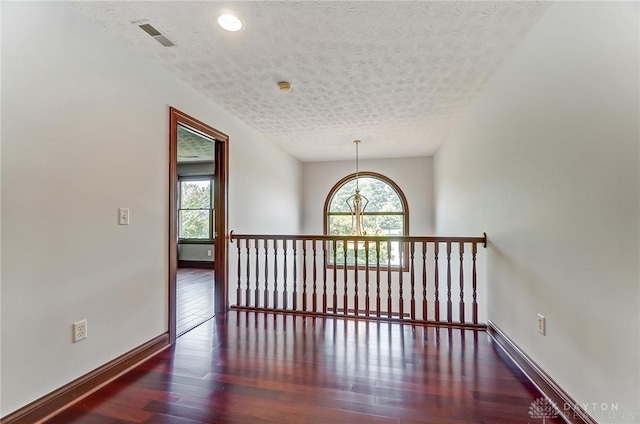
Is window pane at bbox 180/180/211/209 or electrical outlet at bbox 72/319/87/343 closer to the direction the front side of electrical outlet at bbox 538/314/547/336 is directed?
the electrical outlet

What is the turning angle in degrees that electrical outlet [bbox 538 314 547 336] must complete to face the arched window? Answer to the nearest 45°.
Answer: approximately 90° to its right

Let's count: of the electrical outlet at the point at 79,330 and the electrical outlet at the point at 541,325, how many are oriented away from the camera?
0

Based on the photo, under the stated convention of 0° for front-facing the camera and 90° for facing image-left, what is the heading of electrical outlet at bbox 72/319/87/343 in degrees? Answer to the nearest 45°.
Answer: approximately 315°

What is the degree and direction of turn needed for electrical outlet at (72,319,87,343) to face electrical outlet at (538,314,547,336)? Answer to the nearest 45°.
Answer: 0° — it already faces it

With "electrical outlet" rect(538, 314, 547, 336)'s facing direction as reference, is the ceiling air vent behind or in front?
in front

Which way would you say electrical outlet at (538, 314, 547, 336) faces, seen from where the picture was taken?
facing the viewer and to the left of the viewer

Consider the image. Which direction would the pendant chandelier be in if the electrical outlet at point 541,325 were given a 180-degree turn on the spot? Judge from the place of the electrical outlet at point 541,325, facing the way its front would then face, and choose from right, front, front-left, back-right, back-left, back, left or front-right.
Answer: left

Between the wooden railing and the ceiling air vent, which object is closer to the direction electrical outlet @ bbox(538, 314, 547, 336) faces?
the ceiling air vent

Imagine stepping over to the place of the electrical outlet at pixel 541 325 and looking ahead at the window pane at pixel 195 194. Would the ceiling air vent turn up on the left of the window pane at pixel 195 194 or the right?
left
